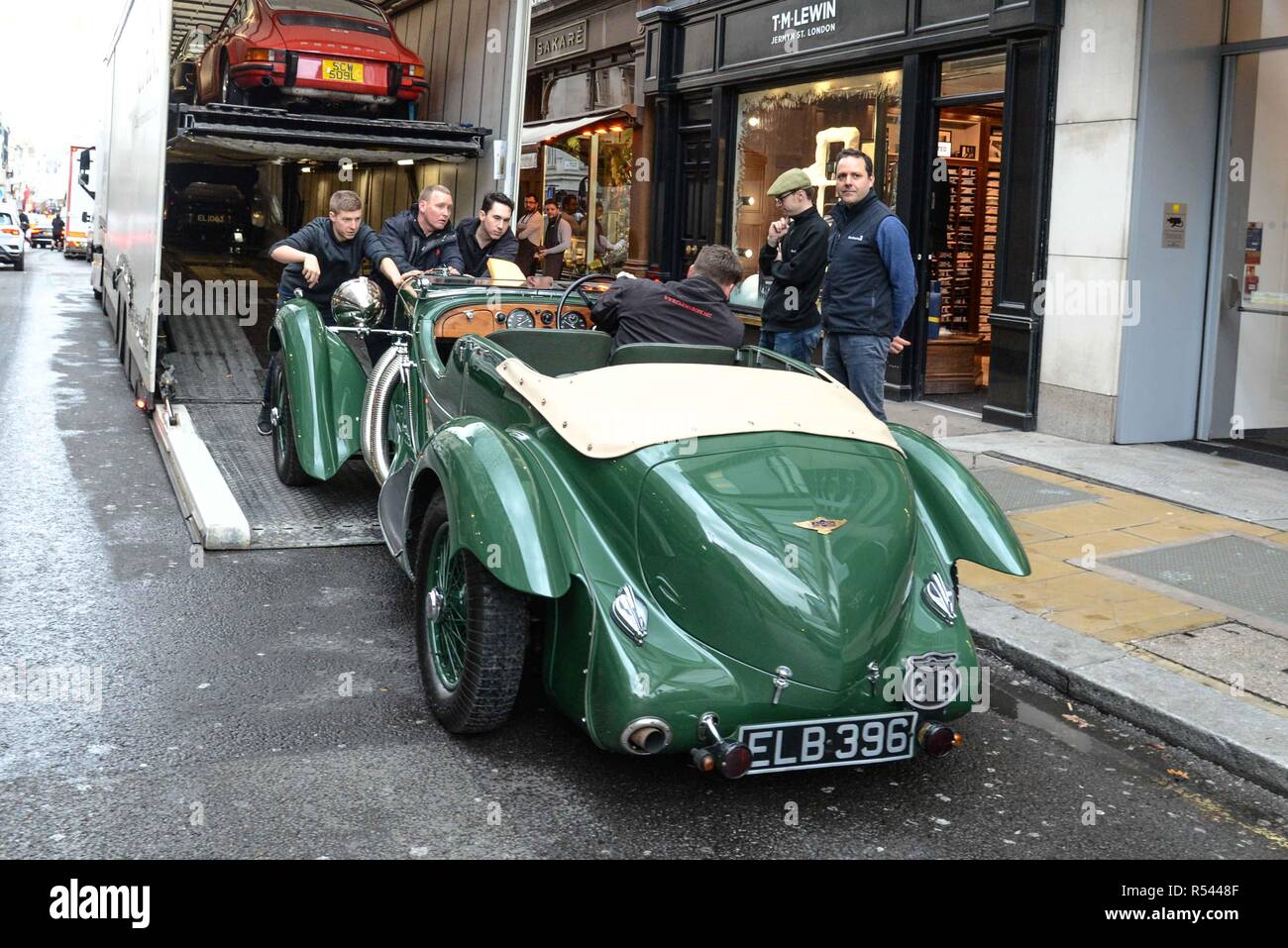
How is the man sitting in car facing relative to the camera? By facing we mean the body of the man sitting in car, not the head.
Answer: away from the camera

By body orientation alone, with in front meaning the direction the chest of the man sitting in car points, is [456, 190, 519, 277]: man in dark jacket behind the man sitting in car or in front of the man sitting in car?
in front

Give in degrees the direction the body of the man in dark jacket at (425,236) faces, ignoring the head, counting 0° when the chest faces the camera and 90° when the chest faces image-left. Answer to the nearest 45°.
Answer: approximately 315°

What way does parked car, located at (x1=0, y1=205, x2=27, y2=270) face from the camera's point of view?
away from the camera

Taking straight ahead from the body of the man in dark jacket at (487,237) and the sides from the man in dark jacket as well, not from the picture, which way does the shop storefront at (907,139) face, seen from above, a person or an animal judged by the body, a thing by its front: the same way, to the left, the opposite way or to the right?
to the right

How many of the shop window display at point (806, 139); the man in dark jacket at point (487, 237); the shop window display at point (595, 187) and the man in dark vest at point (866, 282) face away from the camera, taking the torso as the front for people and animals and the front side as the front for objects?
0

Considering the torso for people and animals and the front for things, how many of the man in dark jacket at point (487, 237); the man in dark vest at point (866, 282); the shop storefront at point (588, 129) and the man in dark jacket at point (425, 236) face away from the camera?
0

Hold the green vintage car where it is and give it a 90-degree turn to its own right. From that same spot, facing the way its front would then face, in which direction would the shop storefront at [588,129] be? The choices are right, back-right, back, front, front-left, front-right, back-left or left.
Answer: front-left

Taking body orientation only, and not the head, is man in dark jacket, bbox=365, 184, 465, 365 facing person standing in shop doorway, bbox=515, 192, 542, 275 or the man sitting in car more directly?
the man sitting in car

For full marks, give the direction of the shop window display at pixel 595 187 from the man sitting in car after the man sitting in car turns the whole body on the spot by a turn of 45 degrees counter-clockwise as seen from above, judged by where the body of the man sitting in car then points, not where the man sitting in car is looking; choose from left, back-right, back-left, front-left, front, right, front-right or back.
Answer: front-right

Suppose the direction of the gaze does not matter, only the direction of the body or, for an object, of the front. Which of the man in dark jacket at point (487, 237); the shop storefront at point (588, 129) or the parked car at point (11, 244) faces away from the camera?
the parked car

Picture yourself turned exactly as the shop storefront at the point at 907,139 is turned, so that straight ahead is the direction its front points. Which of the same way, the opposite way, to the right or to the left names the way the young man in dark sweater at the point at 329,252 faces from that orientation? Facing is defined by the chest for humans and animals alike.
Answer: to the left

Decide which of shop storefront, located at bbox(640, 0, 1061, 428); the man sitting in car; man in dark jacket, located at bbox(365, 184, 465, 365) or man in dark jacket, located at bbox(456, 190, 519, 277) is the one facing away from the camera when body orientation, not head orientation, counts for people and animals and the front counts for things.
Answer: the man sitting in car

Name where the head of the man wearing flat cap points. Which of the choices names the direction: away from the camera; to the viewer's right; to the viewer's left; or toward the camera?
to the viewer's left

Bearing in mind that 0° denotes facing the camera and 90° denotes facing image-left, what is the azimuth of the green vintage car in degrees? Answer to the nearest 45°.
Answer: approximately 135°
